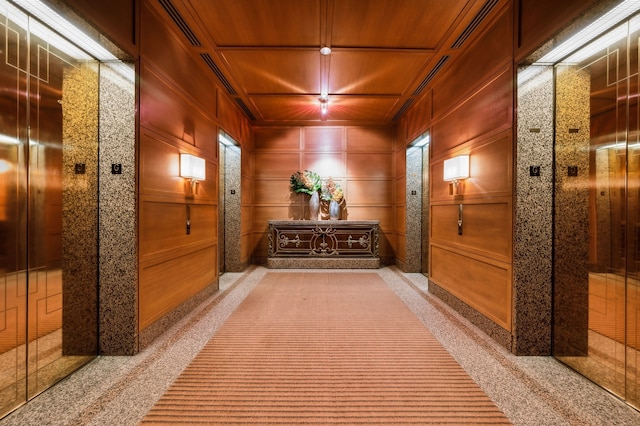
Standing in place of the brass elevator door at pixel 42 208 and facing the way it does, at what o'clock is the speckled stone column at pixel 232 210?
The speckled stone column is roughly at 9 o'clock from the brass elevator door.

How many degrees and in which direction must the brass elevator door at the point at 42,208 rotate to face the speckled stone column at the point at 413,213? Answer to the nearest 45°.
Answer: approximately 45° to its left

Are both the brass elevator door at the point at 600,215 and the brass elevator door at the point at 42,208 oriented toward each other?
yes

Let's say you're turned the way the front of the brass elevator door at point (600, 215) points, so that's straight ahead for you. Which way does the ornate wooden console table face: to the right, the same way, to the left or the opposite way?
to the left

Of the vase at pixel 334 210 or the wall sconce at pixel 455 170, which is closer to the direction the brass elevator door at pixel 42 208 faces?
the wall sconce

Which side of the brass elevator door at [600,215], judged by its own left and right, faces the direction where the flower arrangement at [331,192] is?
right

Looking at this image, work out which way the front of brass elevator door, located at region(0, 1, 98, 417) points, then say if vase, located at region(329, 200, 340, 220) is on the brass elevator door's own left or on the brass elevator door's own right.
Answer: on the brass elevator door's own left

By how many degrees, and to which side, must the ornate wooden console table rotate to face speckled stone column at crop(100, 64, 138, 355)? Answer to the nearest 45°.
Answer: approximately 45° to its right

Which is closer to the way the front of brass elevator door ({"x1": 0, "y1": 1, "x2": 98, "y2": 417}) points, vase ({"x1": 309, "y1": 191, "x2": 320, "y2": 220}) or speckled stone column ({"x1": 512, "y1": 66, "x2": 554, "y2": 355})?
the speckled stone column

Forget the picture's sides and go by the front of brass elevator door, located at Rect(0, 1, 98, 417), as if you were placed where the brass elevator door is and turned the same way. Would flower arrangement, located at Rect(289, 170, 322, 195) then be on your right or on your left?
on your left

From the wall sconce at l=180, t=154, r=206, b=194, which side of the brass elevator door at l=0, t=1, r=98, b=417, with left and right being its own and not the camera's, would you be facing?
left

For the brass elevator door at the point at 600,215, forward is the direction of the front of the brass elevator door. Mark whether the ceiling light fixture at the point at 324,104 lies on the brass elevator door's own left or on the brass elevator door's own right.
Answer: on the brass elevator door's own right
